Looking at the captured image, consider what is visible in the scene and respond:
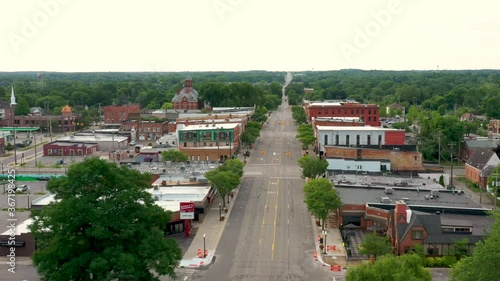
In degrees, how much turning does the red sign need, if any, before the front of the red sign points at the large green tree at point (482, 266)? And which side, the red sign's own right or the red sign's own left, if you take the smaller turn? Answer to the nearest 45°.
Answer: approximately 45° to the red sign's own left

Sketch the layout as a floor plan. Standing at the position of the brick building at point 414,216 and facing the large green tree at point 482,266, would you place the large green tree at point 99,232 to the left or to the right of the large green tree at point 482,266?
right

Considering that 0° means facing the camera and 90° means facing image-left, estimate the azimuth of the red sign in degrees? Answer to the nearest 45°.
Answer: approximately 0°

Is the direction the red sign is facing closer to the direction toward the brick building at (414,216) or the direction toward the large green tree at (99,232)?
the large green tree

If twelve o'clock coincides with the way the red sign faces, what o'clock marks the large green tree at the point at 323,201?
The large green tree is roughly at 9 o'clock from the red sign.

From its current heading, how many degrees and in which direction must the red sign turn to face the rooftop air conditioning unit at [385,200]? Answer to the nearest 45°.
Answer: approximately 90° to its left
